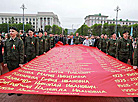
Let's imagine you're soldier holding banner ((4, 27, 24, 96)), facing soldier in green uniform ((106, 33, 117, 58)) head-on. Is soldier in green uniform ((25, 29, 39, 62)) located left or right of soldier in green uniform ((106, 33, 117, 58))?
left

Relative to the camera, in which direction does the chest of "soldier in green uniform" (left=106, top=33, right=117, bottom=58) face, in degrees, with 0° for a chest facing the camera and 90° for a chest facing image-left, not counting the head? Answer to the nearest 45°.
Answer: approximately 0°

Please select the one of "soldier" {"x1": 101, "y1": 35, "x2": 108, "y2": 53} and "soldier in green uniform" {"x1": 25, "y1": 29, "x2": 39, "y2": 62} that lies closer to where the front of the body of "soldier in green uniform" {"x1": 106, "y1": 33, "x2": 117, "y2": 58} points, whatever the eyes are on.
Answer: the soldier in green uniform

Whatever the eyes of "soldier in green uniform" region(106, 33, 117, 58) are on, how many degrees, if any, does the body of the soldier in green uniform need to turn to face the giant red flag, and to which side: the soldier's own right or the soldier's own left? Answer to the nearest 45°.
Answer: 0° — they already face it

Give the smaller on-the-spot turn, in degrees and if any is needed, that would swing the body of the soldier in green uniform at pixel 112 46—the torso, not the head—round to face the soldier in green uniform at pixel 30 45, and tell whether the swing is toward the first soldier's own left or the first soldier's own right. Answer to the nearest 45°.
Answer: approximately 45° to the first soldier's own right

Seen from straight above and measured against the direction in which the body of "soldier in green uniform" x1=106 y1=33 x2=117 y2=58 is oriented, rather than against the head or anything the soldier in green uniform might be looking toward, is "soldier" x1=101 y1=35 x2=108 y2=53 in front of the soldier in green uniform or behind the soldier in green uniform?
behind

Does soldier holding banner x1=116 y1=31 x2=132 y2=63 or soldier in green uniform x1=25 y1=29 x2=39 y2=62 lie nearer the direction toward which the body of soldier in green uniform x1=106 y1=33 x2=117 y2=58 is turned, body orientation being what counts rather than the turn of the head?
the soldier holding banner

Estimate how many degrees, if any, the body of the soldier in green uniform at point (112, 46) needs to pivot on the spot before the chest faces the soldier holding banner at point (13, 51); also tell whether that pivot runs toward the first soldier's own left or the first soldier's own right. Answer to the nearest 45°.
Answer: approximately 45° to the first soldier's own right
